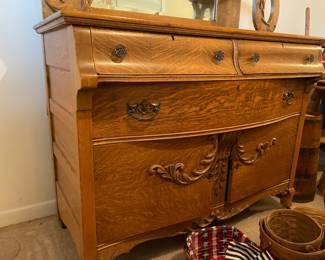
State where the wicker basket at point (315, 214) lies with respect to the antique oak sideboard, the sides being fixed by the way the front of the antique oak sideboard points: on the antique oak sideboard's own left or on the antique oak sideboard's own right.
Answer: on the antique oak sideboard's own left

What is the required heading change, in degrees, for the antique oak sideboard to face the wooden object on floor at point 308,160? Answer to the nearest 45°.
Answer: approximately 90° to its left

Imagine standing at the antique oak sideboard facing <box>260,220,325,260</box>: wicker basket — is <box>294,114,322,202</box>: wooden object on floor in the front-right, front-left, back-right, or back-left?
front-left

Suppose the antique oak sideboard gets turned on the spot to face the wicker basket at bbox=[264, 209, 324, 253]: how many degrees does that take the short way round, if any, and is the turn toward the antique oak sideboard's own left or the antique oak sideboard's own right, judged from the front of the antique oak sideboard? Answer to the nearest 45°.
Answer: approximately 45° to the antique oak sideboard's own left

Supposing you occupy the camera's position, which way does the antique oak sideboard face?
facing the viewer and to the right of the viewer
